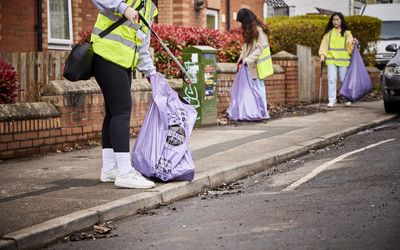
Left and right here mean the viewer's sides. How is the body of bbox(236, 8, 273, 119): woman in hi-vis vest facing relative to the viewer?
facing to the left of the viewer

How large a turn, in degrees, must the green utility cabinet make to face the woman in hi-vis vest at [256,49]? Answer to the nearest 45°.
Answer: approximately 90° to its left

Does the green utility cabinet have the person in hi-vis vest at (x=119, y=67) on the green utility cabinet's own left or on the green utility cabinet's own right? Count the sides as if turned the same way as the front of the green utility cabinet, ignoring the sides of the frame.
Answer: on the green utility cabinet's own right

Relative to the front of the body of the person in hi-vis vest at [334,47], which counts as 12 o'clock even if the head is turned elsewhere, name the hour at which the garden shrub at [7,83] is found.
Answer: The garden shrub is roughly at 1 o'clock from the person in hi-vis vest.
